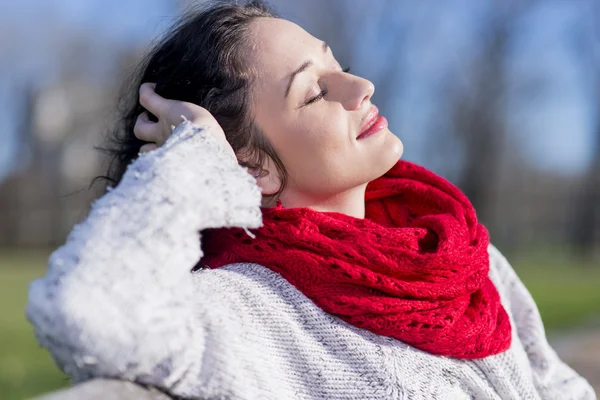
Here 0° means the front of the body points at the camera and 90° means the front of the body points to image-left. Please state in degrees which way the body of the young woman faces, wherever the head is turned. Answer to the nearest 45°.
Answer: approximately 315°
